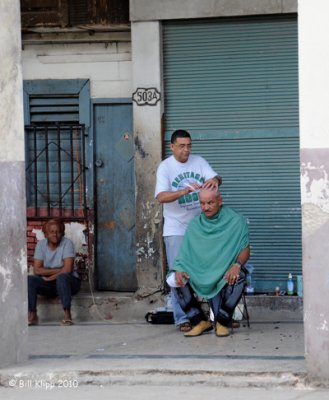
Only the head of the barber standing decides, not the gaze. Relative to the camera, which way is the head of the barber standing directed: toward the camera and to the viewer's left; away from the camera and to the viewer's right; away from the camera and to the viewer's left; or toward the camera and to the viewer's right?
toward the camera and to the viewer's right

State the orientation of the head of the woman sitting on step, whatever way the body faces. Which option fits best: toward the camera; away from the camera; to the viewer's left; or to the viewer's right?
toward the camera

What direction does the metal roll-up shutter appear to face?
toward the camera

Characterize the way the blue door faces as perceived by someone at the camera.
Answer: facing the viewer

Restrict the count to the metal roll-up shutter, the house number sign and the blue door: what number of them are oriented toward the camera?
3

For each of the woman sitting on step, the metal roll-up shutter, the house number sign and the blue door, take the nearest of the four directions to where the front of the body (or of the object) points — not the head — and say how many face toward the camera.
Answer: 4

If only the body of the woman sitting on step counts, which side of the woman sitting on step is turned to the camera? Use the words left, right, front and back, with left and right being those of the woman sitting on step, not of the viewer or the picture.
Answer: front

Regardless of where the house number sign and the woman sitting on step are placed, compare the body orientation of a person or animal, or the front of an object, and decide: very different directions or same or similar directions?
same or similar directions
